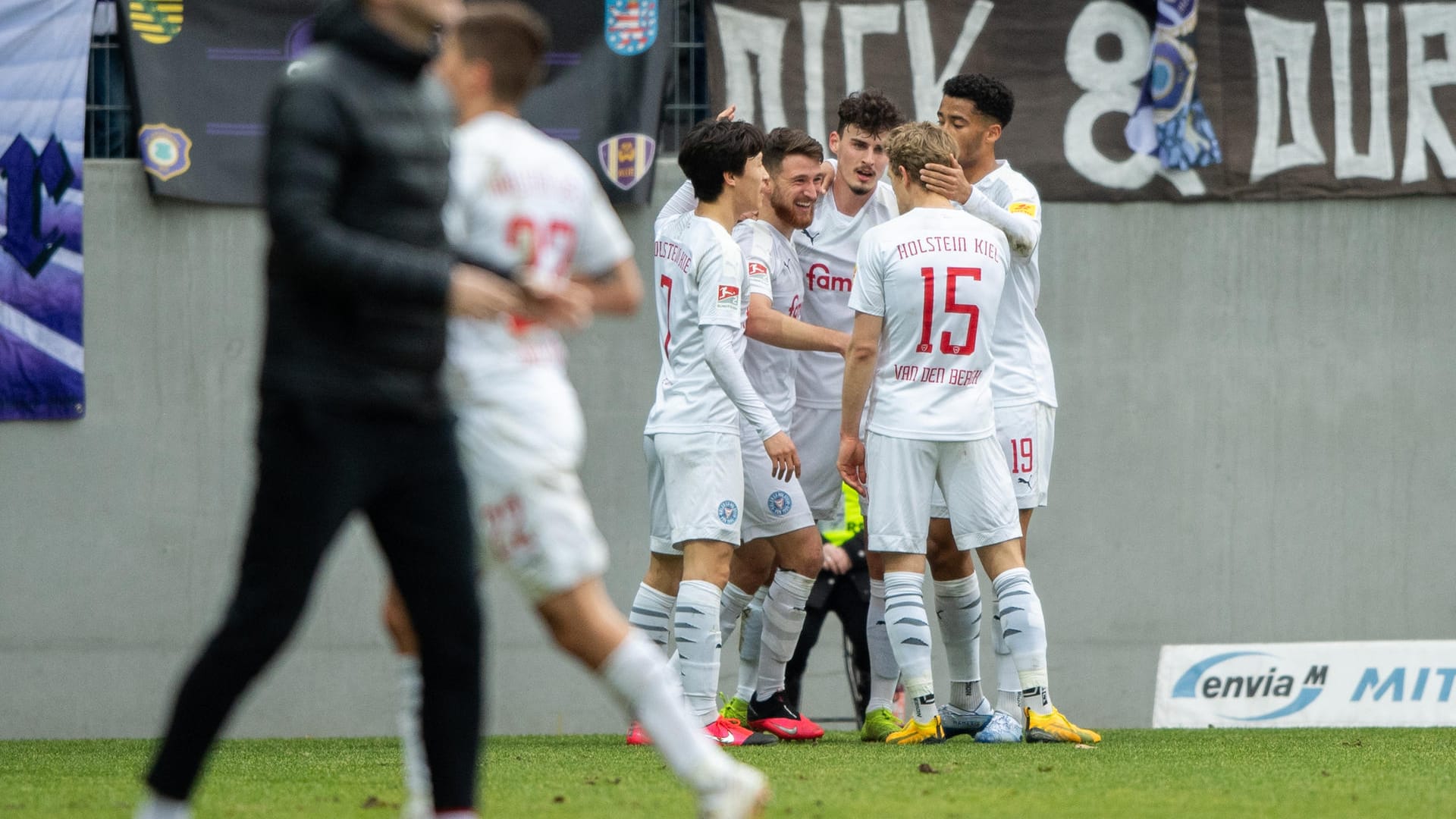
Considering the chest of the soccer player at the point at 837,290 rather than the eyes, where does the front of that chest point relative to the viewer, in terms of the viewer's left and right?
facing the viewer

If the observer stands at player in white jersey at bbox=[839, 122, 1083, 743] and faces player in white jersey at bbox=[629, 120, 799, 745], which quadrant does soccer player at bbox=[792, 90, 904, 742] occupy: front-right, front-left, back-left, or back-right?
front-right

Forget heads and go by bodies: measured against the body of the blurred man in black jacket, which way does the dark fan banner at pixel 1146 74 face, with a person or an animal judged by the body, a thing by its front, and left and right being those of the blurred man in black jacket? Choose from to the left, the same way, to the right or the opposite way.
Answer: to the right

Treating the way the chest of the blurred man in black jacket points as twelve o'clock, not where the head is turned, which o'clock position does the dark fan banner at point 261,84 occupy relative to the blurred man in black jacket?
The dark fan banner is roughly at 9 o'clock from the blurred man in black jacket.

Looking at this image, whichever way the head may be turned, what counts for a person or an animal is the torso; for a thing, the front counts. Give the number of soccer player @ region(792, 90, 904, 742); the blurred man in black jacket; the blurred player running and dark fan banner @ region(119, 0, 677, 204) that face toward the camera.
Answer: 2

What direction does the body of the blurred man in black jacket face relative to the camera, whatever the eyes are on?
to the viewer's right

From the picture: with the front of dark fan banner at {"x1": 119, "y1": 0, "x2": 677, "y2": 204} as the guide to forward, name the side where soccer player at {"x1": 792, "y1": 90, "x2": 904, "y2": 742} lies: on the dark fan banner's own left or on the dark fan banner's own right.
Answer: on the dark fan banner's own left

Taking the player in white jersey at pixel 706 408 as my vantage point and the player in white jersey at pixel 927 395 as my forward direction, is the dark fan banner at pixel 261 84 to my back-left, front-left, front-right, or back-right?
back-left

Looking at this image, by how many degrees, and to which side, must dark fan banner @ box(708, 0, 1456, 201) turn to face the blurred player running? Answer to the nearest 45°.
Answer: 0° — it already faces them

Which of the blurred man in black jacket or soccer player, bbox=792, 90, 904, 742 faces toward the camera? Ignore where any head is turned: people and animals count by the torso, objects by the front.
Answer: the soccer player

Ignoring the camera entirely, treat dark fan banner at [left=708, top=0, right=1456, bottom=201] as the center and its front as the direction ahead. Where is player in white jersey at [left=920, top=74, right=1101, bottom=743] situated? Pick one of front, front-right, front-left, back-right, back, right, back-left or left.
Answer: front

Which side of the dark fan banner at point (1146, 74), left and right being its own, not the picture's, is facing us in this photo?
front

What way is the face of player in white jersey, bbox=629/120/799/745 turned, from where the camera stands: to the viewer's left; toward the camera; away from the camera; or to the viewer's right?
to the viewer's right

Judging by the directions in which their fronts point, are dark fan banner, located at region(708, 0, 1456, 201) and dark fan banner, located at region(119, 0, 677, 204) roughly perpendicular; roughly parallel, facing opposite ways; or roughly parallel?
roughly parallel

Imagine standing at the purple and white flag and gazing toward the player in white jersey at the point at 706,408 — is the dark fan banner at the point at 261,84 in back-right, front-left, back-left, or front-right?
front-left
